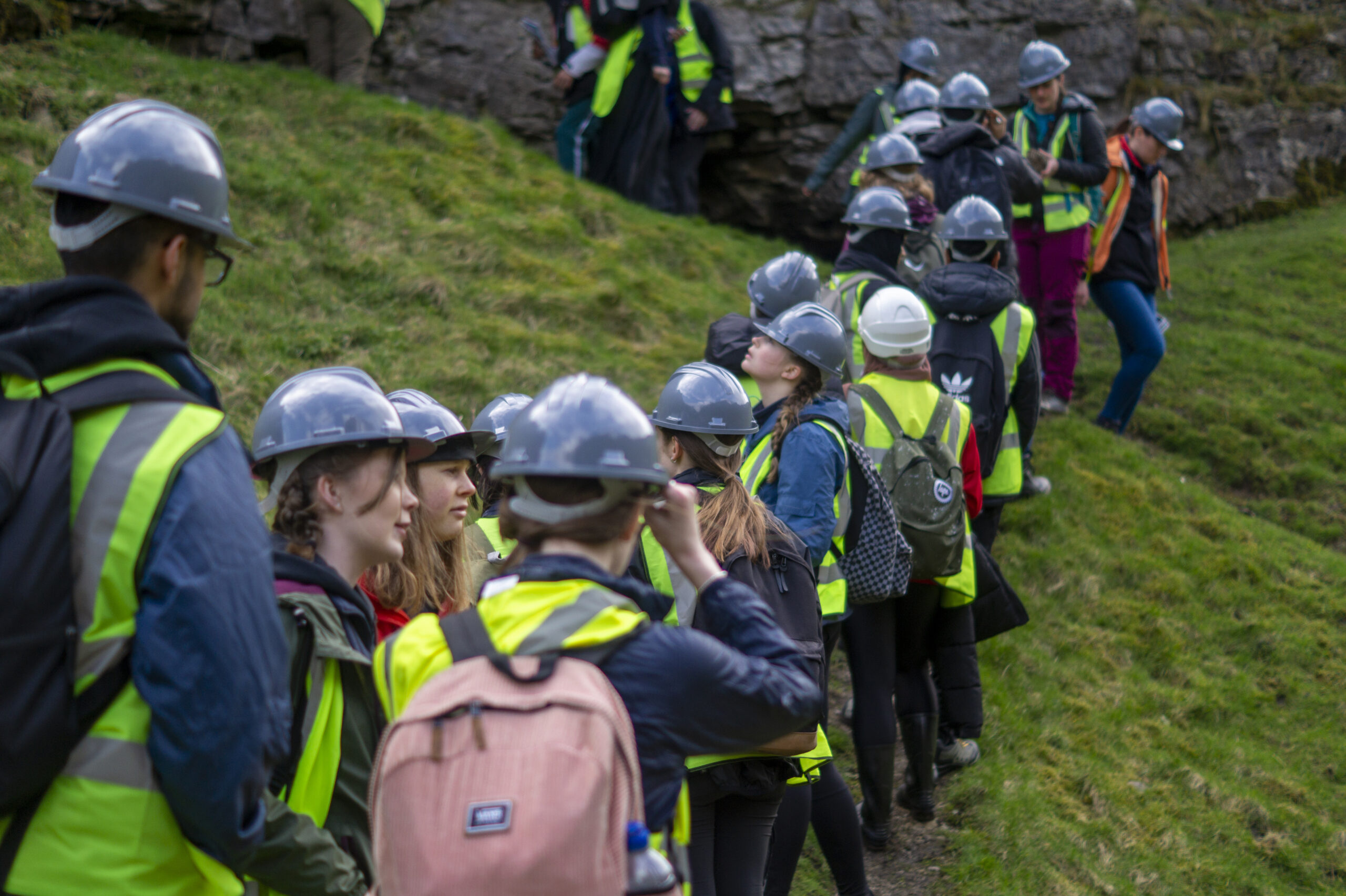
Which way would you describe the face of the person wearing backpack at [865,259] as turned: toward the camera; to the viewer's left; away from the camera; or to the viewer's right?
away from the camera

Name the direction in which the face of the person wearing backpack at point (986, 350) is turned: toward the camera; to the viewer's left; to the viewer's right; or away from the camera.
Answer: away from the camera

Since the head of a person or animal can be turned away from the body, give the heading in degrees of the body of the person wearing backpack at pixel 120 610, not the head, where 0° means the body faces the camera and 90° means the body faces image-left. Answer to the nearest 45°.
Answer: approximately 225°

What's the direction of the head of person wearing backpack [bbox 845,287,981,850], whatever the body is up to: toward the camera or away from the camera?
away from the camera

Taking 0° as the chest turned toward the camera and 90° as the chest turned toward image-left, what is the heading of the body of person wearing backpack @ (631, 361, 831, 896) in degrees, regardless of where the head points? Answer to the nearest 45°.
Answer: approximately 135°
